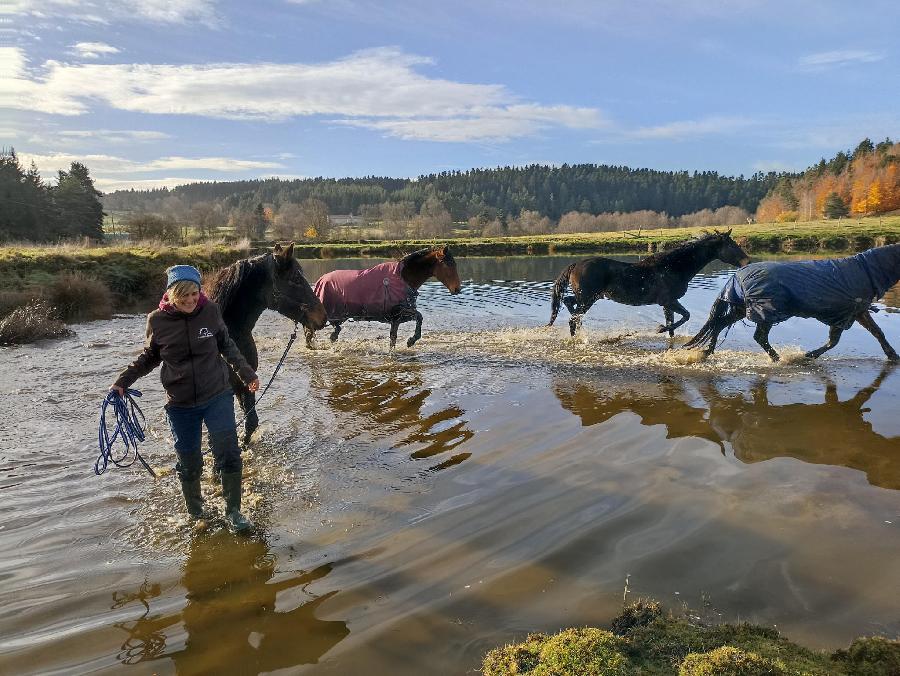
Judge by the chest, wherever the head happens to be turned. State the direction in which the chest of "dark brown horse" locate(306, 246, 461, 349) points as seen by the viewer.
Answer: to the viewer's right

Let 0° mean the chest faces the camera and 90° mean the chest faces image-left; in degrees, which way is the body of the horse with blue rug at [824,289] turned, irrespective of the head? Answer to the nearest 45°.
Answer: approximately 270°

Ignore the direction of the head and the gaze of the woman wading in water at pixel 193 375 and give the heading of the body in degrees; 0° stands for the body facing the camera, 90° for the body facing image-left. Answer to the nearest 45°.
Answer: approximately 0°

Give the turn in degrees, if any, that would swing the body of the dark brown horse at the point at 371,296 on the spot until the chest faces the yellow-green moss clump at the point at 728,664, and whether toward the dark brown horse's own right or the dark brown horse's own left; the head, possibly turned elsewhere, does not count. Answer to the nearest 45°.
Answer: approximately 90° to the dark brown horse's own right

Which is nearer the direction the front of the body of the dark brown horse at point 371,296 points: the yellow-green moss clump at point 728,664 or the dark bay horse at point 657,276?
the dark bay horse

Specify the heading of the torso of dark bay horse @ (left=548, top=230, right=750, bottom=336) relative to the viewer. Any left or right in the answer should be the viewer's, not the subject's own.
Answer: facing to the right of the viewer

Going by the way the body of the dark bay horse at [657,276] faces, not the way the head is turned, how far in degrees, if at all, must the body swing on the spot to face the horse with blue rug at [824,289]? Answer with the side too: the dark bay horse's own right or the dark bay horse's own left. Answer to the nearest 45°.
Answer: approximately 45° to the dark bay horse's own right

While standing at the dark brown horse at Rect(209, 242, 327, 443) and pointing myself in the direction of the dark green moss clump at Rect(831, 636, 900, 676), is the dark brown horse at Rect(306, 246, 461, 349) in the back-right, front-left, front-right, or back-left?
back-left

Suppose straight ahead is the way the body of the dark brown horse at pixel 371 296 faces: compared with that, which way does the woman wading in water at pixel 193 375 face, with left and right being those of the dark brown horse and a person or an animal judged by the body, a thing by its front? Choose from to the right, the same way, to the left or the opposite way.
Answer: to the right
